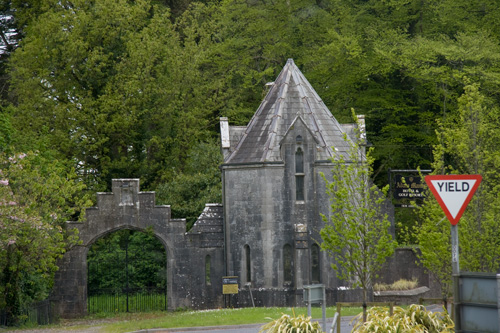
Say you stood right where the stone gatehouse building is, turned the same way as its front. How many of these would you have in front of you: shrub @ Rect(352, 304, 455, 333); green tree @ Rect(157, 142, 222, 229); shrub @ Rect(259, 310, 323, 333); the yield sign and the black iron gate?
3

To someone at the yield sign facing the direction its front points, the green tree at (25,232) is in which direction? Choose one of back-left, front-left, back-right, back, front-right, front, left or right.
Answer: back-right

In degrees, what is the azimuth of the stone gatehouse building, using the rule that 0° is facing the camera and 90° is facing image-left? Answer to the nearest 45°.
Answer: approximately 0°

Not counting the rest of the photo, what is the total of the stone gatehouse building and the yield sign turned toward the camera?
2

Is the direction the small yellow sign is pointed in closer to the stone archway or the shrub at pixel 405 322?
the shrub

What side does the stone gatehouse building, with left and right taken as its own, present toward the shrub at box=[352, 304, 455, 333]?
front

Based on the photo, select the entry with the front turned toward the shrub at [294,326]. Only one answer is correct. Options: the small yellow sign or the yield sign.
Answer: the small yellow sign

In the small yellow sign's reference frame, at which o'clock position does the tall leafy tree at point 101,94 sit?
The tall leafy tree is roughly at 5 o'clock from the small yellow sign.

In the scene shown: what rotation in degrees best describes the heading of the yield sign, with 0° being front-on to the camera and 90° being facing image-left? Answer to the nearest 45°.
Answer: approximately 0°
